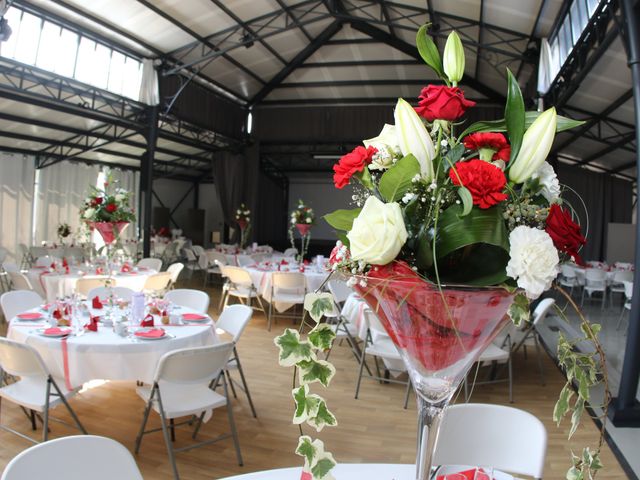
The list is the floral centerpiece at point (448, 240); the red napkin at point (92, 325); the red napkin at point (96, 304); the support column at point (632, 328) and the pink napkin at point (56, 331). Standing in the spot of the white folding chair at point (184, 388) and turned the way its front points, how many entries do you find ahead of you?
3

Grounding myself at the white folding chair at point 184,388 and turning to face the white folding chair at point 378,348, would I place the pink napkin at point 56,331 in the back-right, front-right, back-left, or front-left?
back-left

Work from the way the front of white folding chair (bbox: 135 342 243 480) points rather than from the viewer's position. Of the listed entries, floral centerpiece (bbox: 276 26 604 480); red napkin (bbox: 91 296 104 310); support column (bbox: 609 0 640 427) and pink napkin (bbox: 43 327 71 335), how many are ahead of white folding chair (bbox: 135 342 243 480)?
2

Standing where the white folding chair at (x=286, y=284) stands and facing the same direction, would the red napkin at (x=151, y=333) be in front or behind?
behind

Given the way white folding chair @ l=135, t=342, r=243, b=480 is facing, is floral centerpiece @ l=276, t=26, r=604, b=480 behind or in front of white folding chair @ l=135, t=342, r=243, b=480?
behind

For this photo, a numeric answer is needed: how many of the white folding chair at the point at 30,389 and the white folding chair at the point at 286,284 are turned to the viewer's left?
0

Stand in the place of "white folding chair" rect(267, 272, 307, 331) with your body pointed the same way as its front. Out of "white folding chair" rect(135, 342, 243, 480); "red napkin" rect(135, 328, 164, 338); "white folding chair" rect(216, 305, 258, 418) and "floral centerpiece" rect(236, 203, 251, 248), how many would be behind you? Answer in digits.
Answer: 3

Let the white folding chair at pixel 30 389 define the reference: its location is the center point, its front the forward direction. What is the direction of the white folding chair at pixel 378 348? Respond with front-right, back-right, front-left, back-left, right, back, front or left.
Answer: front-right

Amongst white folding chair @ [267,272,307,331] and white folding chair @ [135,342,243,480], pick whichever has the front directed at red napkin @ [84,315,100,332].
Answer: white folding chair @ [135,342,243,480]

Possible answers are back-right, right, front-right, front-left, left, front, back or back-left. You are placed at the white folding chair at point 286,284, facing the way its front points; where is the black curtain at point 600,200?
front-right

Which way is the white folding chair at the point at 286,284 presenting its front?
away from the camera

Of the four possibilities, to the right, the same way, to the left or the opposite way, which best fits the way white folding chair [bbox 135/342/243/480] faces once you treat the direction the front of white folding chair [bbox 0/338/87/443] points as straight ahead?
to the left

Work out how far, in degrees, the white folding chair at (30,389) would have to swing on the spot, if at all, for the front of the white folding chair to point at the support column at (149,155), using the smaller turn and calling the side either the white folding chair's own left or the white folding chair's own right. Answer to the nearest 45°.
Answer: approximately 45° to the white folding chair's own left

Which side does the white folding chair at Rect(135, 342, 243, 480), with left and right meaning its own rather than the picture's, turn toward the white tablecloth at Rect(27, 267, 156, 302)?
front

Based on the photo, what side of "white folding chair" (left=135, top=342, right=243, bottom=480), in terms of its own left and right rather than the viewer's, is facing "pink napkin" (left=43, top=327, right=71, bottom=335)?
front

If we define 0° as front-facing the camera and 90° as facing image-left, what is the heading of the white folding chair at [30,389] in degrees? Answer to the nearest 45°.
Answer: approximately 225°

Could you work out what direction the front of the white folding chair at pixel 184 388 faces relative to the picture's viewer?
facing away from the viewer and to the left of the viewer

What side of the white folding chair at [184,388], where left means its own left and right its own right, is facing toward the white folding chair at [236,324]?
right
